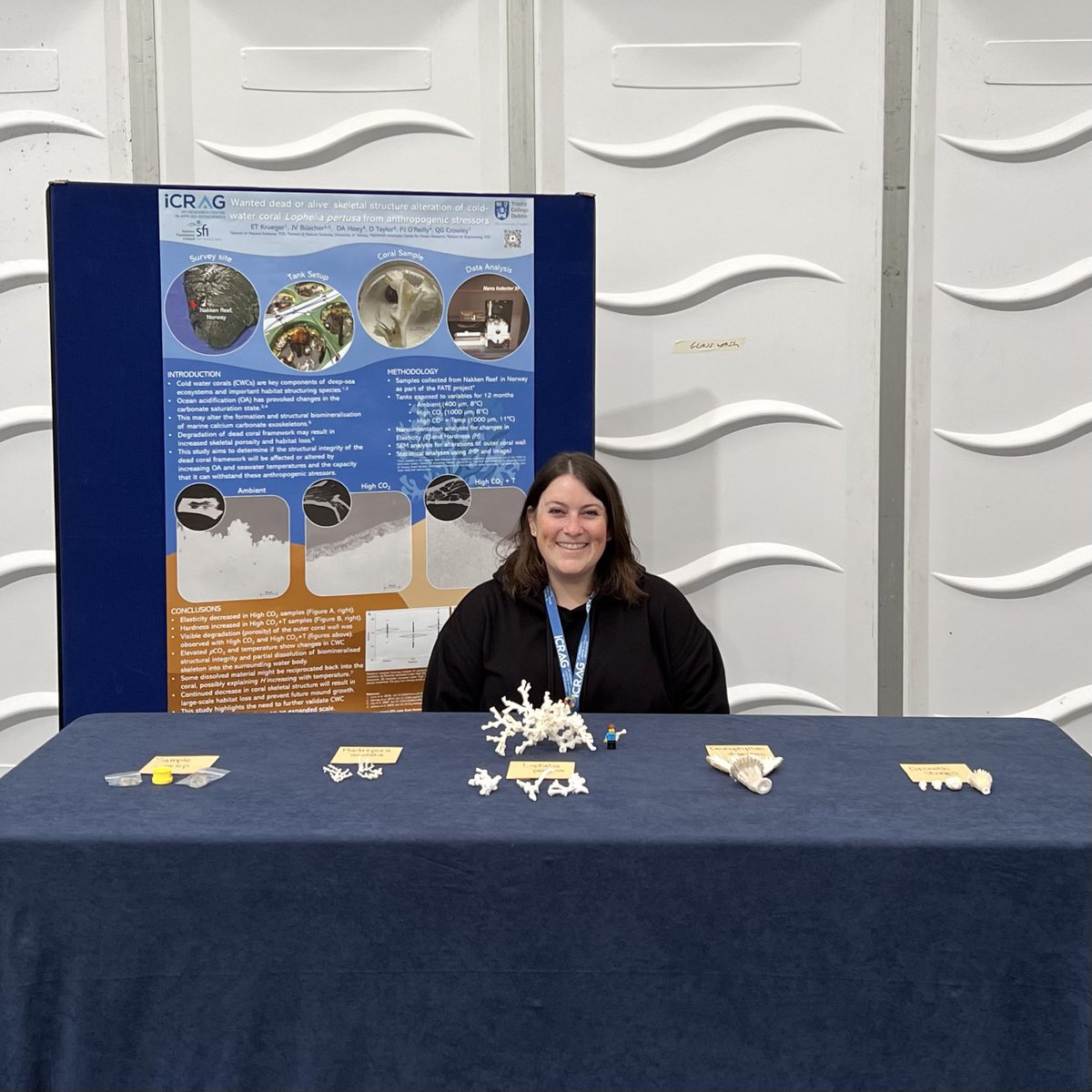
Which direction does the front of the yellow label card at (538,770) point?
toward the camera

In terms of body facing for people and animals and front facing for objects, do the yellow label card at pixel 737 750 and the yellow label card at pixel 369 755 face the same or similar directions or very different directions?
same or similar directions

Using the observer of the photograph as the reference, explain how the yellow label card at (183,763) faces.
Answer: facing the viewer

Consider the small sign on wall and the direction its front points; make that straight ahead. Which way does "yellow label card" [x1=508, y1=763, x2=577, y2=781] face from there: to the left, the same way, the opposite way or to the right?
the same way

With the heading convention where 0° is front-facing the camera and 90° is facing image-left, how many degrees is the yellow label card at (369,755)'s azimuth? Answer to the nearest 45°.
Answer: approximately 0°

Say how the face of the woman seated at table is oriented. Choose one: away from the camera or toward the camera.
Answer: toward the camera

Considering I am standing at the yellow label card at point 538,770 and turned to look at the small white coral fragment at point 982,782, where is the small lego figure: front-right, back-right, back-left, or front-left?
front-left

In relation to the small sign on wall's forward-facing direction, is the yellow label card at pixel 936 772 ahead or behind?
ahead

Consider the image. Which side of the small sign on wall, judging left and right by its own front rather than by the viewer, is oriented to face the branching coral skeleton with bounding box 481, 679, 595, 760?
front

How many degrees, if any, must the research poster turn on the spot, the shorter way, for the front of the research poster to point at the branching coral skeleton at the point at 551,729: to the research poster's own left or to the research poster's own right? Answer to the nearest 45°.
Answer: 0° — it already faces it

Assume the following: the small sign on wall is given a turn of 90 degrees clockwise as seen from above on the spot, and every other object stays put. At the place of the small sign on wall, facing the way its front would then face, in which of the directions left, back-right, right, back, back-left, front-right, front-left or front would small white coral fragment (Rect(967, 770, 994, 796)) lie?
left

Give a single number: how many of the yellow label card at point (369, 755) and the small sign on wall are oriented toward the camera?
2

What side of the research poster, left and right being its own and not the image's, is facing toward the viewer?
front

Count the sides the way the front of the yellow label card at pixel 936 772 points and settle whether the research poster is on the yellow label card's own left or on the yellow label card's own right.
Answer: on the yellow label card's own right

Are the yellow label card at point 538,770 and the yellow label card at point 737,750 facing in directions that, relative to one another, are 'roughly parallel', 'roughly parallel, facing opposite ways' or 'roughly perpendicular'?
roughly parallel

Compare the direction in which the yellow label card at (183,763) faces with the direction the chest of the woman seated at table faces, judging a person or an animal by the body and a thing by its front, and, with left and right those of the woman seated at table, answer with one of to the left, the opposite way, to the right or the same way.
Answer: the same way
